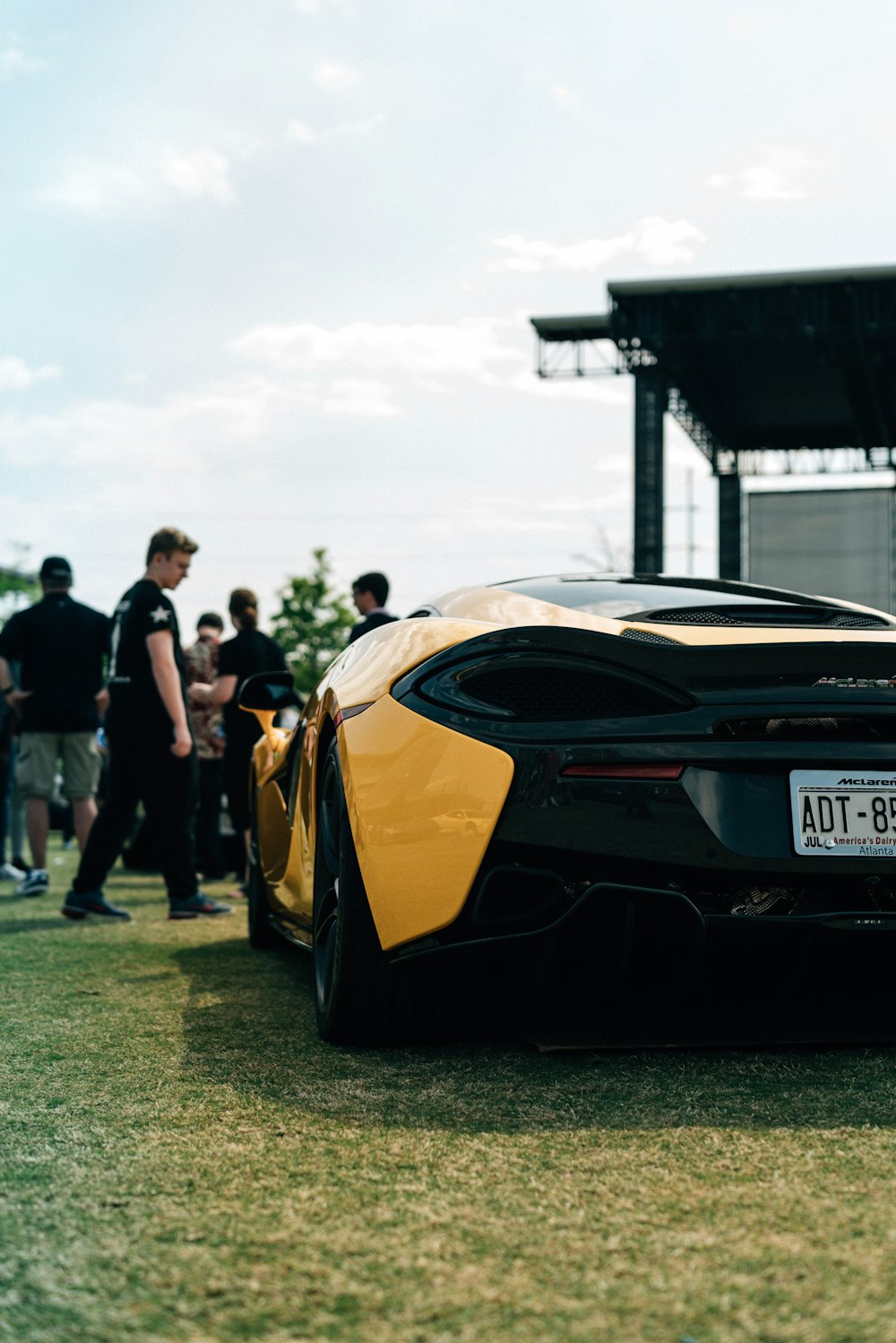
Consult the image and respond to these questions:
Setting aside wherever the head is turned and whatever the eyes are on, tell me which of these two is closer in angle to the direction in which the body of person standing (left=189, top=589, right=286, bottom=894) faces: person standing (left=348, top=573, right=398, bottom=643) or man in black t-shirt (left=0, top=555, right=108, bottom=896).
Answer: the man in black t-shirt

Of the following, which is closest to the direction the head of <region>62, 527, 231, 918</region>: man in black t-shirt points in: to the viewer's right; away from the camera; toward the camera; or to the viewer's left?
to the viewer's right

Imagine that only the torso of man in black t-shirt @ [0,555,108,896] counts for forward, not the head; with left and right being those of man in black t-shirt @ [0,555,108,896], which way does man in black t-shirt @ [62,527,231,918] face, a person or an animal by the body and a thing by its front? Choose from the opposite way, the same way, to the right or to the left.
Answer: to the right

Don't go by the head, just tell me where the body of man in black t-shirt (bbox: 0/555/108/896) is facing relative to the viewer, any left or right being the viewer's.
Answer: facing away from the viewer

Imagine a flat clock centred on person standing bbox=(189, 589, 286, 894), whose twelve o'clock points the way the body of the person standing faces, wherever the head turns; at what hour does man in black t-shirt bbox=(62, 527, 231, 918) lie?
The man in black t-shirt is roughly at 8 o'clock from the person standing.

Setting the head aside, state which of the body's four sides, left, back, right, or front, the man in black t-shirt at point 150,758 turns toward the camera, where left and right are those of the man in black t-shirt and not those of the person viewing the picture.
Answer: right

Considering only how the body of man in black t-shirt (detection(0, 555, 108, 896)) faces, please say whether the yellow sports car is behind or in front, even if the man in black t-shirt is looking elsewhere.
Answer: behind

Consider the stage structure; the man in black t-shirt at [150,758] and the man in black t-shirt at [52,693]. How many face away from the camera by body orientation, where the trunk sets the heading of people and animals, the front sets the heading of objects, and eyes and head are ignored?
1
